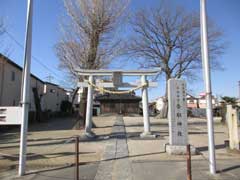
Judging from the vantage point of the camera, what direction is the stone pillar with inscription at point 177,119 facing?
facing the viewer

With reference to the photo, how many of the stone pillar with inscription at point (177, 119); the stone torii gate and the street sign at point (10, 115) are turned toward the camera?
3

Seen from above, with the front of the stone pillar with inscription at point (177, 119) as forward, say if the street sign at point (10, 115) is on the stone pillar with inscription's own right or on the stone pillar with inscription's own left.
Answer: on the stone pillar with inscription's own right

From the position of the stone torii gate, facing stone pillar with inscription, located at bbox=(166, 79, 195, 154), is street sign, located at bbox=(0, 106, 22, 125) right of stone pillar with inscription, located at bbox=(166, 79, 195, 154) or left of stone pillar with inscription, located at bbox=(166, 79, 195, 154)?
right

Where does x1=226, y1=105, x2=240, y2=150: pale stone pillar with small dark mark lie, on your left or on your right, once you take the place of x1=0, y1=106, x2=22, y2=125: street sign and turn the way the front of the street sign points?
on your left

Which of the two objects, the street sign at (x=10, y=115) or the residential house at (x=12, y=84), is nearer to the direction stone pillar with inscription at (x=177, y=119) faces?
the street sign

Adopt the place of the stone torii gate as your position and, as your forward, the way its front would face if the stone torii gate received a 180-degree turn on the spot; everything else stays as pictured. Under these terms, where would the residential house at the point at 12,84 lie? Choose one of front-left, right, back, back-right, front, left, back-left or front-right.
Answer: front-left

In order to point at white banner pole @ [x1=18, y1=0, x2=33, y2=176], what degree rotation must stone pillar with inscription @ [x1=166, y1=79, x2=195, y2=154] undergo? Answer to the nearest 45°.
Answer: approximately 45° to its right

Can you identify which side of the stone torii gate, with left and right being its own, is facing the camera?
front

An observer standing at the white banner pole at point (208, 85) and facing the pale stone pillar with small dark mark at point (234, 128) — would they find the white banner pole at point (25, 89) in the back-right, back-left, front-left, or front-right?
back-left
